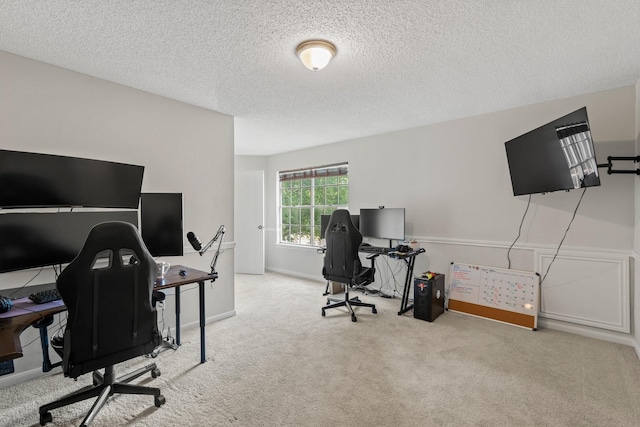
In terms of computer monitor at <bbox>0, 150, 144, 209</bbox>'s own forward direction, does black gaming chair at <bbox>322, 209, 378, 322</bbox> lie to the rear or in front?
in front

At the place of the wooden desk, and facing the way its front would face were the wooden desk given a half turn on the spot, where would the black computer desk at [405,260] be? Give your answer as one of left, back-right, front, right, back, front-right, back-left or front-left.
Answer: back-right

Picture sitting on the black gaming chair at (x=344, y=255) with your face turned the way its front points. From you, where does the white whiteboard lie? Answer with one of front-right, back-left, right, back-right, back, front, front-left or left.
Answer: front-right

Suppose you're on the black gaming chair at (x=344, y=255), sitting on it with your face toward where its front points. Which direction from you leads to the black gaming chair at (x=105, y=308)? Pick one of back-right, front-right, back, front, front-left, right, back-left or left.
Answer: back

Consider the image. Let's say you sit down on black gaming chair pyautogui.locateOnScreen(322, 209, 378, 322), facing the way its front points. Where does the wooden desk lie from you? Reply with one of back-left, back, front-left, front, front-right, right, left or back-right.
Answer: back

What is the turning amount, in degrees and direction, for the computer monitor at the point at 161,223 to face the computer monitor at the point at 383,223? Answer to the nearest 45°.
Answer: approximately 90° to its left

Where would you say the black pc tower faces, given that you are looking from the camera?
facing the viewer and to the left of the viewer

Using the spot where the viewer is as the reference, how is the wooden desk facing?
facing the viewer and to the right of the viewer

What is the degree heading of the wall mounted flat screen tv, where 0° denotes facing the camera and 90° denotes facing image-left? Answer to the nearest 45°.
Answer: approximately 45°

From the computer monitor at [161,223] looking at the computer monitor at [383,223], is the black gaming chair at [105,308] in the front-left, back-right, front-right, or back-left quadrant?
back-right

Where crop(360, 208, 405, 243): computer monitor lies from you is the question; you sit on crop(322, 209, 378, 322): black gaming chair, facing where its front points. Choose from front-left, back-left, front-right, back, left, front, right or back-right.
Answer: front

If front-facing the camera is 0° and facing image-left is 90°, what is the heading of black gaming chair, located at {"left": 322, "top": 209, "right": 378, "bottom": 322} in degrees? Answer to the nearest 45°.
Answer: approximately 225°

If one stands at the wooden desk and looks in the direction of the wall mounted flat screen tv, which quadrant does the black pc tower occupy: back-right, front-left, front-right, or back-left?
front-left

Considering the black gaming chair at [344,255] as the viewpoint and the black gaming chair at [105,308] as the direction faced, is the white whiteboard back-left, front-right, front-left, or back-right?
back-left

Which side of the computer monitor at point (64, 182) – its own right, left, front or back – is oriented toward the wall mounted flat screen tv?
front
